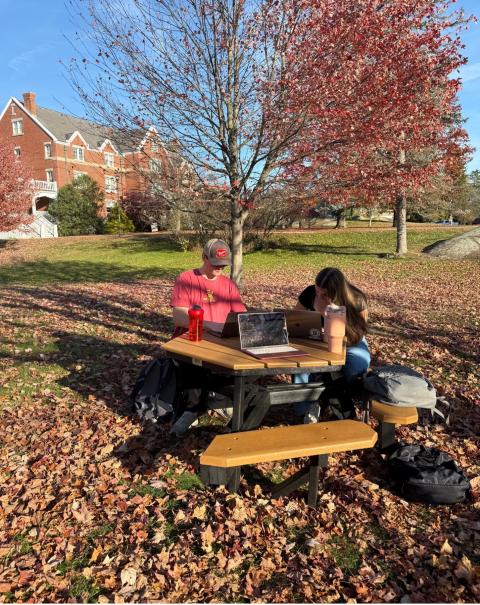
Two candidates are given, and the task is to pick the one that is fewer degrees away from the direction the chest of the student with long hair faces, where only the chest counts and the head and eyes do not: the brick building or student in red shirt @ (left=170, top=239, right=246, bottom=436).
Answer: the student in red shirt

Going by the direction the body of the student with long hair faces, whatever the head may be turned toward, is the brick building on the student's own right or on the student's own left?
on the student's own right

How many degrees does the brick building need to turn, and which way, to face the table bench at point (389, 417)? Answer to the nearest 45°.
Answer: approximately 45° to its right

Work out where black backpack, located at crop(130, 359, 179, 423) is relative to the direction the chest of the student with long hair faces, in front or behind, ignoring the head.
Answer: in front

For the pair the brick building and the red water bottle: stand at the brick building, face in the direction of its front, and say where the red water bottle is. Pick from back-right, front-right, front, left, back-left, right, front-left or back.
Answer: front-right

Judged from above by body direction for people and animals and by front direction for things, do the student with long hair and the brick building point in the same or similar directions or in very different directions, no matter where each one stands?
very different directions

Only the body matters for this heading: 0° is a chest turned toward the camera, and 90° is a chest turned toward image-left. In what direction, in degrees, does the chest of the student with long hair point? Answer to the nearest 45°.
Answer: approximately 90°

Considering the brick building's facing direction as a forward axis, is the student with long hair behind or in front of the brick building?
in front

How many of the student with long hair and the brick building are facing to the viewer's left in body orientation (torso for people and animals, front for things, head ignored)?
1
